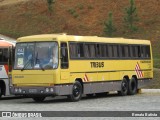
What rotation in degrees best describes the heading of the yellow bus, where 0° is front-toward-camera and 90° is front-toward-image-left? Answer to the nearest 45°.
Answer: approximately 45°
